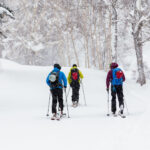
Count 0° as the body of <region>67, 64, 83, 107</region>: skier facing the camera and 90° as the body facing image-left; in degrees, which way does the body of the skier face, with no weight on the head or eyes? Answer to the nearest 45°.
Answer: approximately 180°

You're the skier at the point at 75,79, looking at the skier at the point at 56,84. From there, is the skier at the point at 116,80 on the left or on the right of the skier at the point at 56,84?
left

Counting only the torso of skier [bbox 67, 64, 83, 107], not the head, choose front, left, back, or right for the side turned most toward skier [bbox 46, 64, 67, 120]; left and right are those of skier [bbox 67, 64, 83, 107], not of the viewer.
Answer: back

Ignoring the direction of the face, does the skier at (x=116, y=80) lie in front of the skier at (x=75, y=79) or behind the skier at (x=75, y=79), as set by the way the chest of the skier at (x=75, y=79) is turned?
behind
